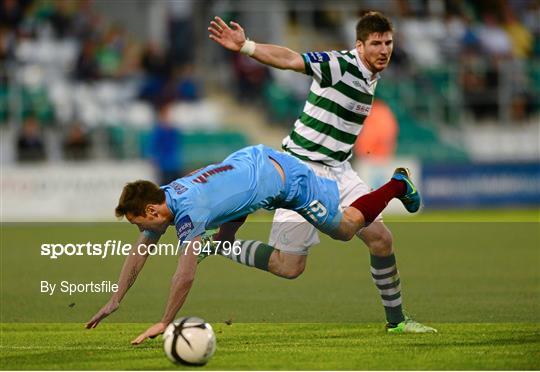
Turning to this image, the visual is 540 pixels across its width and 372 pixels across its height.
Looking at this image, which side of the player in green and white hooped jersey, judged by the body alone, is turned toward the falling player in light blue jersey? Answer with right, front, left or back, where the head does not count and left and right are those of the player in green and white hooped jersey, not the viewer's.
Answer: right

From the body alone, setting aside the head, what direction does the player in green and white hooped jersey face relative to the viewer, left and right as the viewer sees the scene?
facing the viewer and to the right of the viewer

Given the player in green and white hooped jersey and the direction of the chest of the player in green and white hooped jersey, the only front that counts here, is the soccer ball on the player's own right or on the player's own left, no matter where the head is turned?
on the player's own right
